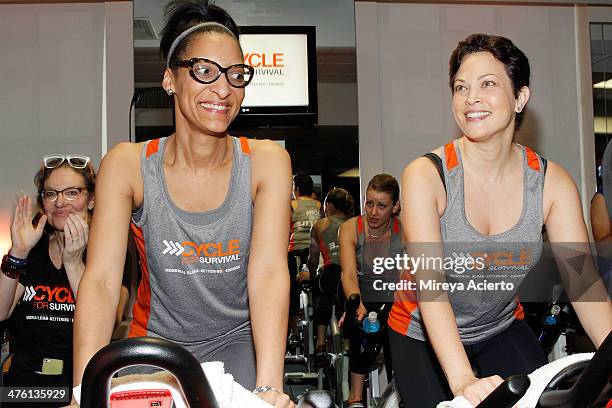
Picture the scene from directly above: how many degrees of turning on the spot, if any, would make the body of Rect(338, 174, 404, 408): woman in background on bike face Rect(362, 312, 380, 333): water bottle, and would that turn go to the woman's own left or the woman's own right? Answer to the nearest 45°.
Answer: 0° — they already face it

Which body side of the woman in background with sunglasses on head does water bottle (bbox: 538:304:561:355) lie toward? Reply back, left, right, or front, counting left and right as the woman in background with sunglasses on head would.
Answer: left

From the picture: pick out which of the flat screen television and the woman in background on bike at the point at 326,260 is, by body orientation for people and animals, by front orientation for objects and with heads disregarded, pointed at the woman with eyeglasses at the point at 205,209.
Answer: the flat screen television

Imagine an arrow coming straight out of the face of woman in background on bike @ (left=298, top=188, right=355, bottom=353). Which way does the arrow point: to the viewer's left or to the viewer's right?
to the viewer's left

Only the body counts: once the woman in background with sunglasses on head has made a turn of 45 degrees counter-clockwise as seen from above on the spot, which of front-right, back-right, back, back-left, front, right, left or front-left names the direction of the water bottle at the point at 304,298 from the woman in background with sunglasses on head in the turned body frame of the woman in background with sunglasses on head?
left

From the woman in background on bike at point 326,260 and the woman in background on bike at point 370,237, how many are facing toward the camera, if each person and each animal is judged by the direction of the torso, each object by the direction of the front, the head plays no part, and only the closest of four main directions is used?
1
